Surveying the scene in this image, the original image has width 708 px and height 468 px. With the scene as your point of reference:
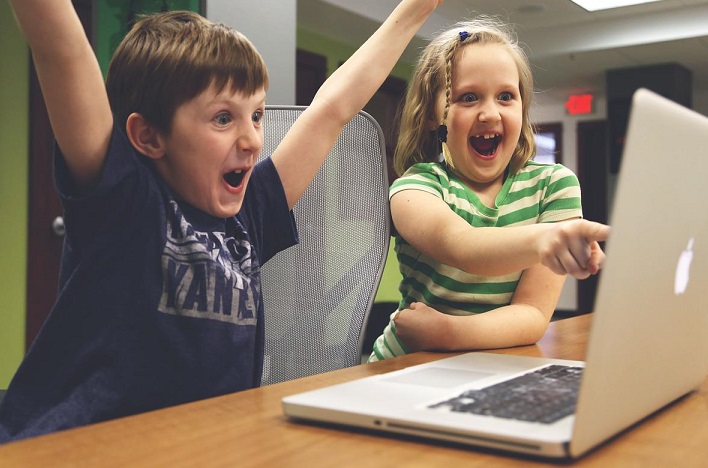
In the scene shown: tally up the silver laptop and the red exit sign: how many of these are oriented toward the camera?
1

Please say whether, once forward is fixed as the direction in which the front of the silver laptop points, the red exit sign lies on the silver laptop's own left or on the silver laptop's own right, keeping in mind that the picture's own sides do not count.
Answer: on the silver laptop's own right

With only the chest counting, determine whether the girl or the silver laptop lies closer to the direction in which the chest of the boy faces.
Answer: the silver laptop

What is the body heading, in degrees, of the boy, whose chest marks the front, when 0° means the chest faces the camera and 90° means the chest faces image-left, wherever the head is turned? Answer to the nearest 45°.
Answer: approximately 315°

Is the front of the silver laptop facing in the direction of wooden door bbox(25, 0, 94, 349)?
yes

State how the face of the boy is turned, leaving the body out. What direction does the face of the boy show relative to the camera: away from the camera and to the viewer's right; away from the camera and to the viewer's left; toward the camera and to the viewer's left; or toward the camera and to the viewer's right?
toward the camera and to the viewer's right

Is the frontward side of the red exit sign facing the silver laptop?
yes

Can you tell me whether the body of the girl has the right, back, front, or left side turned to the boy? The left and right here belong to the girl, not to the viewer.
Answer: right

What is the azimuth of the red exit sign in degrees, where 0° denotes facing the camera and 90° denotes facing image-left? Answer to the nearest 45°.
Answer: approximately 0°

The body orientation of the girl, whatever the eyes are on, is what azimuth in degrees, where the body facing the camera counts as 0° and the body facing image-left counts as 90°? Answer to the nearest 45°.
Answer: approximately 315°

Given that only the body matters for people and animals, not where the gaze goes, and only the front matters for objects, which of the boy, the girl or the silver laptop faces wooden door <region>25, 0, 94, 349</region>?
the silver laptop

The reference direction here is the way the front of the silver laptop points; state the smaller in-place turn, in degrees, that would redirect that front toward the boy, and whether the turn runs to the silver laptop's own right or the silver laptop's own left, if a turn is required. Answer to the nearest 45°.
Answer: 0° — it already faces them

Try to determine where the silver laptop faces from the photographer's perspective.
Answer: facing away from the viewer and to the left of the viewer
